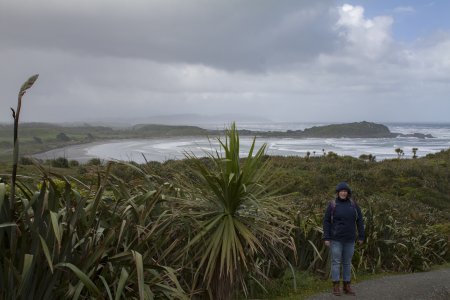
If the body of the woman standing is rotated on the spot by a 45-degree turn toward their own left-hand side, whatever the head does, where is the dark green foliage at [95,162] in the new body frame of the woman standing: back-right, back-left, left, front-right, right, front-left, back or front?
back

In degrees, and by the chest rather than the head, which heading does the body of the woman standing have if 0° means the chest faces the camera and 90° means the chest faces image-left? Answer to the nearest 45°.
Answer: approximately 0°

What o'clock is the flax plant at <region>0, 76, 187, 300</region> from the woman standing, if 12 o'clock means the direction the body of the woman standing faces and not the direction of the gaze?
The flax plant is roughly at 1 o'clock from the woman standing.

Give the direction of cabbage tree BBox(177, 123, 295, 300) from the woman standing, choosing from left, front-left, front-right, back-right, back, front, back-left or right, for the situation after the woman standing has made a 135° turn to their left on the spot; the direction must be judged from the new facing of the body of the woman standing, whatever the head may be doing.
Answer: back
